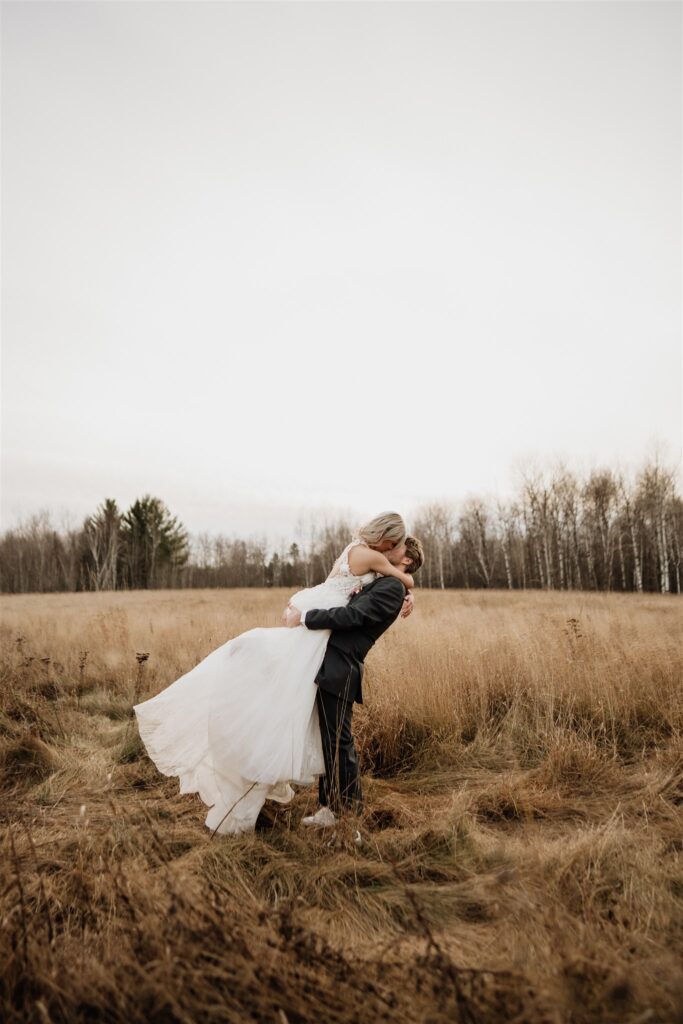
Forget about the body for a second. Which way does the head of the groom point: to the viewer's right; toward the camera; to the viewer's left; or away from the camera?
to the viewer's left

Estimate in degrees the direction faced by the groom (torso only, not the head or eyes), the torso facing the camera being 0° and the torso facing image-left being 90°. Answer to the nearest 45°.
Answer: approximately 90°
